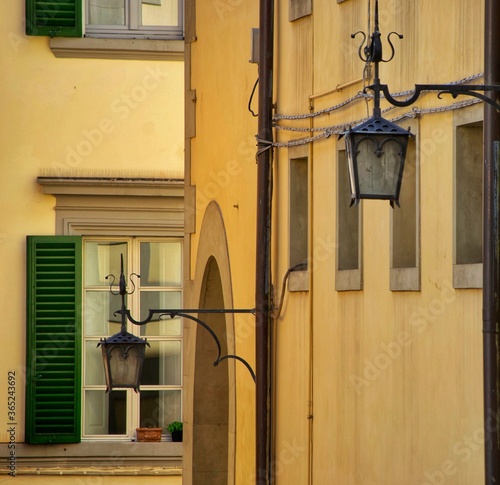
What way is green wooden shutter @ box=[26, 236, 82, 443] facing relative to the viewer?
toward the camera

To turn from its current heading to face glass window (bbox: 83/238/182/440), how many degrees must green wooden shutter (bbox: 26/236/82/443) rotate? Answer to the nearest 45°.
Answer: approximately 90° to its left

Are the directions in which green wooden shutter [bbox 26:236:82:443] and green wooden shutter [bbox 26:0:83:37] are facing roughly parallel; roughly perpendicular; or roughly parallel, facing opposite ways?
roughly parallel

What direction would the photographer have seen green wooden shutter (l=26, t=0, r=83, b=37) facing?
facing the viewer

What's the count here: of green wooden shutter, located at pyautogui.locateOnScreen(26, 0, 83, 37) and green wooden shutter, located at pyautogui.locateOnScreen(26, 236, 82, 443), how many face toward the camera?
2

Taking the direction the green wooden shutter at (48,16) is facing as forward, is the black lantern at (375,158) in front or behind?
in front

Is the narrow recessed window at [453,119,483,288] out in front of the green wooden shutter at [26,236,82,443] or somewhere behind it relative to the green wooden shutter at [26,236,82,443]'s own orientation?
in front

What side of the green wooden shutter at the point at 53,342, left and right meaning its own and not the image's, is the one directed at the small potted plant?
left
